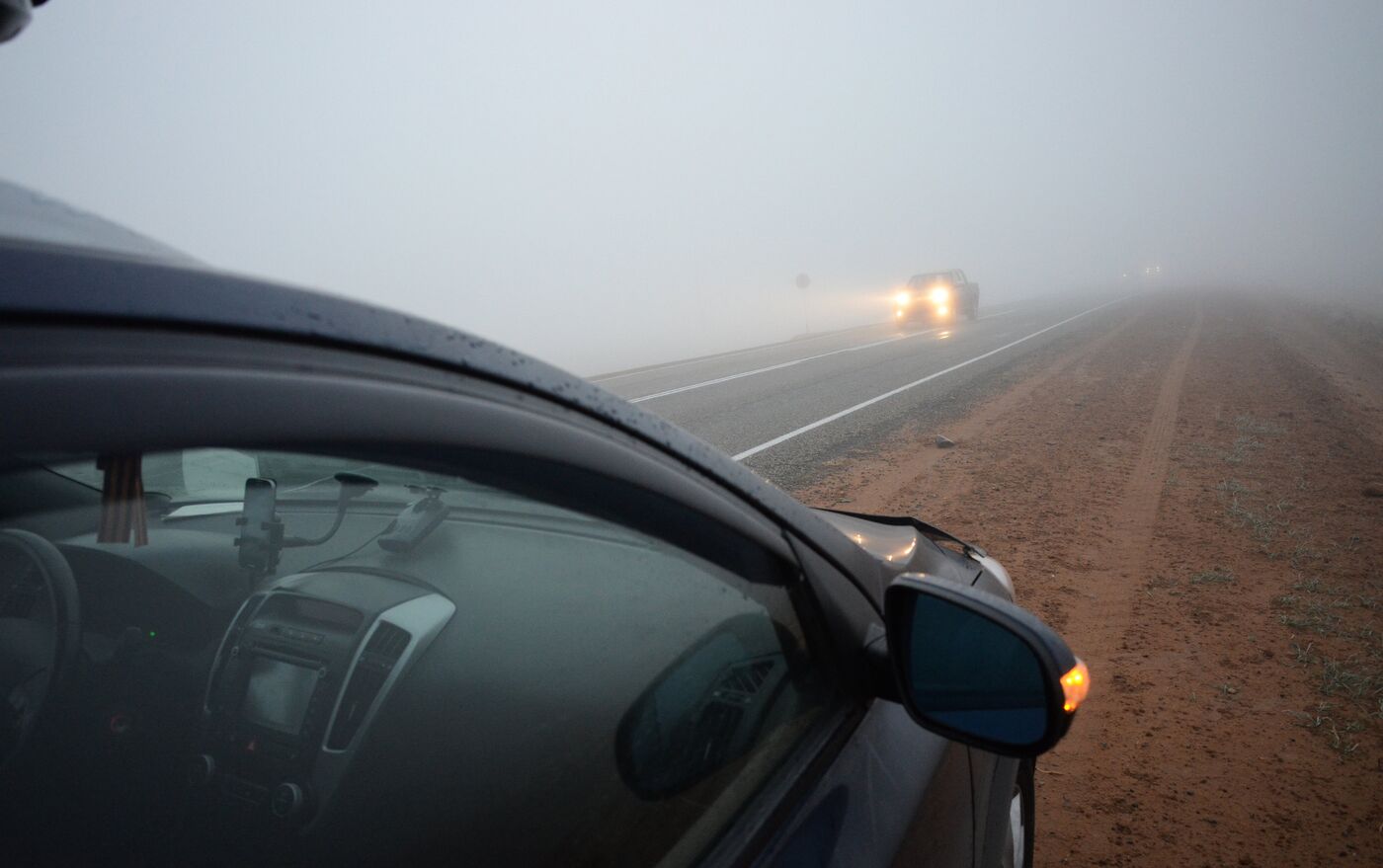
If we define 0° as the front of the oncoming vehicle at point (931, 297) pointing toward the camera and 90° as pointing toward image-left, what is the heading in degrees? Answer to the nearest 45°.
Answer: approximately 45°
